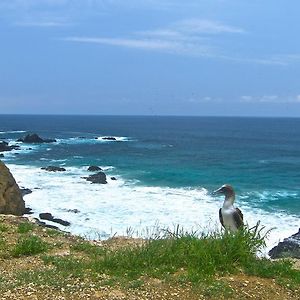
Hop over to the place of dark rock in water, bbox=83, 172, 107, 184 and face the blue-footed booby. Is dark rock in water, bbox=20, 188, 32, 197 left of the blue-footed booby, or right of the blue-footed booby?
right

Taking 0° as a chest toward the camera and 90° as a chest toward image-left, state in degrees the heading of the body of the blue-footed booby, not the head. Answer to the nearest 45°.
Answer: approximately 45°

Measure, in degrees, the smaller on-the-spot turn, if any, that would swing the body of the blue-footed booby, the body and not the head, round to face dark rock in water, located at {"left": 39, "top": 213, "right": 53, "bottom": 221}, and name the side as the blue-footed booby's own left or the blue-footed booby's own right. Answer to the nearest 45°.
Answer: approximately 90° to the blue-footed booby's own right

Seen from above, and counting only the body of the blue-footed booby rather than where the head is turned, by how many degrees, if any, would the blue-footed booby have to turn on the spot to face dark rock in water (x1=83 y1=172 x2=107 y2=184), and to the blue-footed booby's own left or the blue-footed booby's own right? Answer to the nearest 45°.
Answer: approximately 135° to the blue-footed booby's own right

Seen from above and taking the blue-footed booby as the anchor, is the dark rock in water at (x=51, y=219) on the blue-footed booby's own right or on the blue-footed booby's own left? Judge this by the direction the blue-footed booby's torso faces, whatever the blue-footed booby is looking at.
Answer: on the blue-footed booby's own right

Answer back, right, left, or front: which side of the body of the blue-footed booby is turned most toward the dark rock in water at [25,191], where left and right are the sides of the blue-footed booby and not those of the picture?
right

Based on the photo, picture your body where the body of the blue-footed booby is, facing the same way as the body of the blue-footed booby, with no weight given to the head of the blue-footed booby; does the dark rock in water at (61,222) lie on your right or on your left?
on your right
